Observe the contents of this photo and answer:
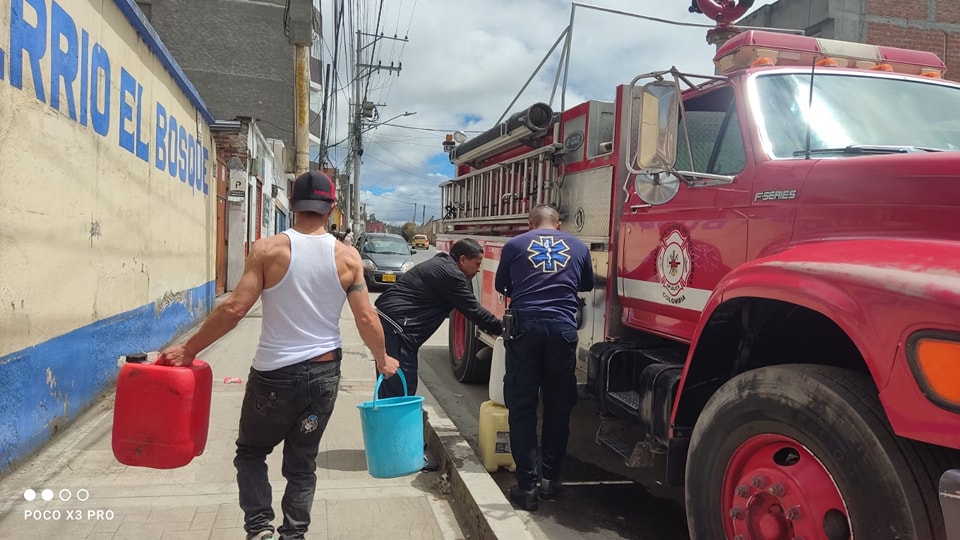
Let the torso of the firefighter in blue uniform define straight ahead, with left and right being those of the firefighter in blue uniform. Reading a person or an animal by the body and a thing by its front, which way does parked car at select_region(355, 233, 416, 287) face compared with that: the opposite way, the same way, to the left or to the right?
the opposite way

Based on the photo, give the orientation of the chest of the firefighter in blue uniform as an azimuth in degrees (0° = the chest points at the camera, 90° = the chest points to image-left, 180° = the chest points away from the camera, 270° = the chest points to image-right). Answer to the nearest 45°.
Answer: approximately 180°

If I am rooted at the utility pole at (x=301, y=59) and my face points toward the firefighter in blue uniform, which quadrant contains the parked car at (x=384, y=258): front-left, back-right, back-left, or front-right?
back-left

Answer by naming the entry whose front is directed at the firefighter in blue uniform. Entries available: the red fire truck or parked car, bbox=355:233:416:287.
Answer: the parked car

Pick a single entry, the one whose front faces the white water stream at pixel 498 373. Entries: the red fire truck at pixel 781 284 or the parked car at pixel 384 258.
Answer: the parked car

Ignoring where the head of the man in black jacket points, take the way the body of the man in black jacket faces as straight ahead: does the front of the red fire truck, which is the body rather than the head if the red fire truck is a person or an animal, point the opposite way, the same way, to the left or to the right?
to the right

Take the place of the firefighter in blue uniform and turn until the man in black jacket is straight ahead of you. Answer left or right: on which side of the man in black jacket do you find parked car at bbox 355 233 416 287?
right

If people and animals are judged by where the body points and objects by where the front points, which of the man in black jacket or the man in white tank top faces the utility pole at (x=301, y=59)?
the man in white tank top

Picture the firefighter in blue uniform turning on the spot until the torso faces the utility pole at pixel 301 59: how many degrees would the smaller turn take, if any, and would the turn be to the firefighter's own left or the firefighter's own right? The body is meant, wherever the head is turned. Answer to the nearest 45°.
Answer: approximately 45° to the firefighter's own left

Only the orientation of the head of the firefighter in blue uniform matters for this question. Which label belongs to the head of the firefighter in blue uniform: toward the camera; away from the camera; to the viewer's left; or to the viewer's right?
away from the camera

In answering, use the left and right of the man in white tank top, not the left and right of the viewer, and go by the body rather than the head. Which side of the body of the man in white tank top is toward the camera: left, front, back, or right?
back
